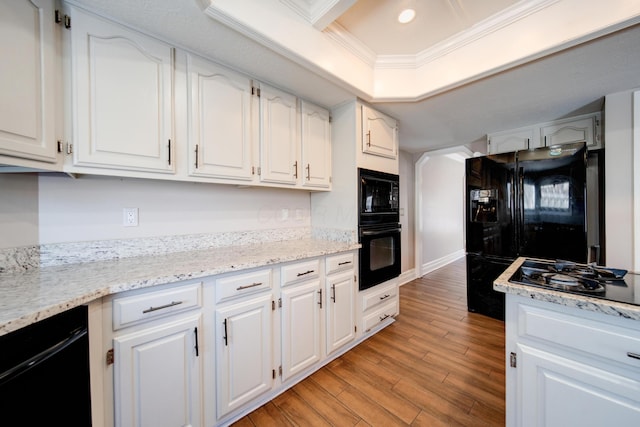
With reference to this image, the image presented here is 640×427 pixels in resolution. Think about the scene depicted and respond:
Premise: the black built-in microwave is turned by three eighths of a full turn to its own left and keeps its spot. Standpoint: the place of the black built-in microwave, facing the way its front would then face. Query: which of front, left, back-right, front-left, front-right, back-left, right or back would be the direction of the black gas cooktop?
back-right

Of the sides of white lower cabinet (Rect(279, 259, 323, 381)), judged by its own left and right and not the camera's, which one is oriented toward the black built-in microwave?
left

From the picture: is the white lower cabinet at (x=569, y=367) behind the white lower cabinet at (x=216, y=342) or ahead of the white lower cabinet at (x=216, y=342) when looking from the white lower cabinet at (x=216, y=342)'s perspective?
ahead

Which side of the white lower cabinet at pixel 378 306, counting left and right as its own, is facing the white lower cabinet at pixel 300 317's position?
right

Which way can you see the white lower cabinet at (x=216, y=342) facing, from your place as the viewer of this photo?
facing the viewer and to the right of the viewer

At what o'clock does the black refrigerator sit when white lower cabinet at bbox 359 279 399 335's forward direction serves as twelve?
The black refrigerator is roughly at 10 o'clock from the white lower cabinet.

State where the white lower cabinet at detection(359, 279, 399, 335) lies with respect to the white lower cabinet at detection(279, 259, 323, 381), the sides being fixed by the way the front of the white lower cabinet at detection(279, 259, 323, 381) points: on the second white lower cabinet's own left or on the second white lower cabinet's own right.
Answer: on the second white lower cabinet's own left

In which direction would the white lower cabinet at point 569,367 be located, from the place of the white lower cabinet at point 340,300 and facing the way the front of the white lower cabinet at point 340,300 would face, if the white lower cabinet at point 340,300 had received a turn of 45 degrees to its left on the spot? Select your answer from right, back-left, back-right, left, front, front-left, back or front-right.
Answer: front-right

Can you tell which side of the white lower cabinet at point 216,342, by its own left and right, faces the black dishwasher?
right

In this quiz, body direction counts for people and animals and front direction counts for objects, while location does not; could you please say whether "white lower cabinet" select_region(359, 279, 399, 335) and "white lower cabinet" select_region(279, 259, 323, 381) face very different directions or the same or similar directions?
same or similar directions

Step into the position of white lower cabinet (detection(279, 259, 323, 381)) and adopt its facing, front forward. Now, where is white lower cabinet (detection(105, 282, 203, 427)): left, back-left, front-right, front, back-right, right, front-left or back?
right

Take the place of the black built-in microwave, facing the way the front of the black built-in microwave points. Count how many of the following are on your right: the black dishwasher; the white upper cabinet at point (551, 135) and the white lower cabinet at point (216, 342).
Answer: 2

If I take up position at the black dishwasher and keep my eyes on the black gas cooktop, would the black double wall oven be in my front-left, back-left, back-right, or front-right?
front-left

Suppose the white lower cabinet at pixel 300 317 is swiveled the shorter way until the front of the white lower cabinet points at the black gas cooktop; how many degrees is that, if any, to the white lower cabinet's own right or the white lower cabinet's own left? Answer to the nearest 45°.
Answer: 0° — it already faces it

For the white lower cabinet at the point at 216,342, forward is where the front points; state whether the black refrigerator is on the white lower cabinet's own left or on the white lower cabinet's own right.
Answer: on the white lower cabinet's own left

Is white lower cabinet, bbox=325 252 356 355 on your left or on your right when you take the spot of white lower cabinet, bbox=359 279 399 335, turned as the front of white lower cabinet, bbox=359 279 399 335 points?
on your right
